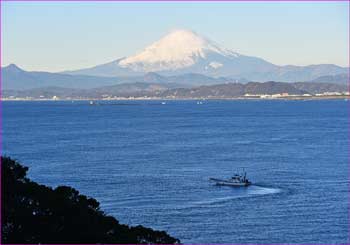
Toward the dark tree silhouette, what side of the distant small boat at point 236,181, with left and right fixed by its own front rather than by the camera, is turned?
left

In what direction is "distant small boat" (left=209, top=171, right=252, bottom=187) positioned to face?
to the viewer's left
